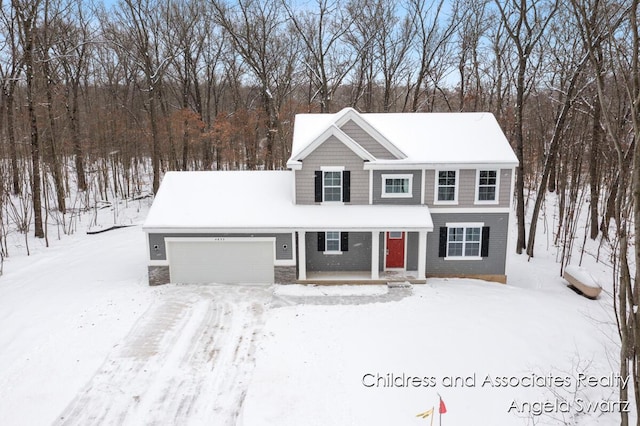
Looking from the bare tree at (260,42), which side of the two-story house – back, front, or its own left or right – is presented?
back

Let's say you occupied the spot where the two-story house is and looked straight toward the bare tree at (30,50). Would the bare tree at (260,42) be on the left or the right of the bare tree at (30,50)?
right

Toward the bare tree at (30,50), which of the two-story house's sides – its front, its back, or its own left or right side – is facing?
right

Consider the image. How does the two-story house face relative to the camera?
toward the camera
